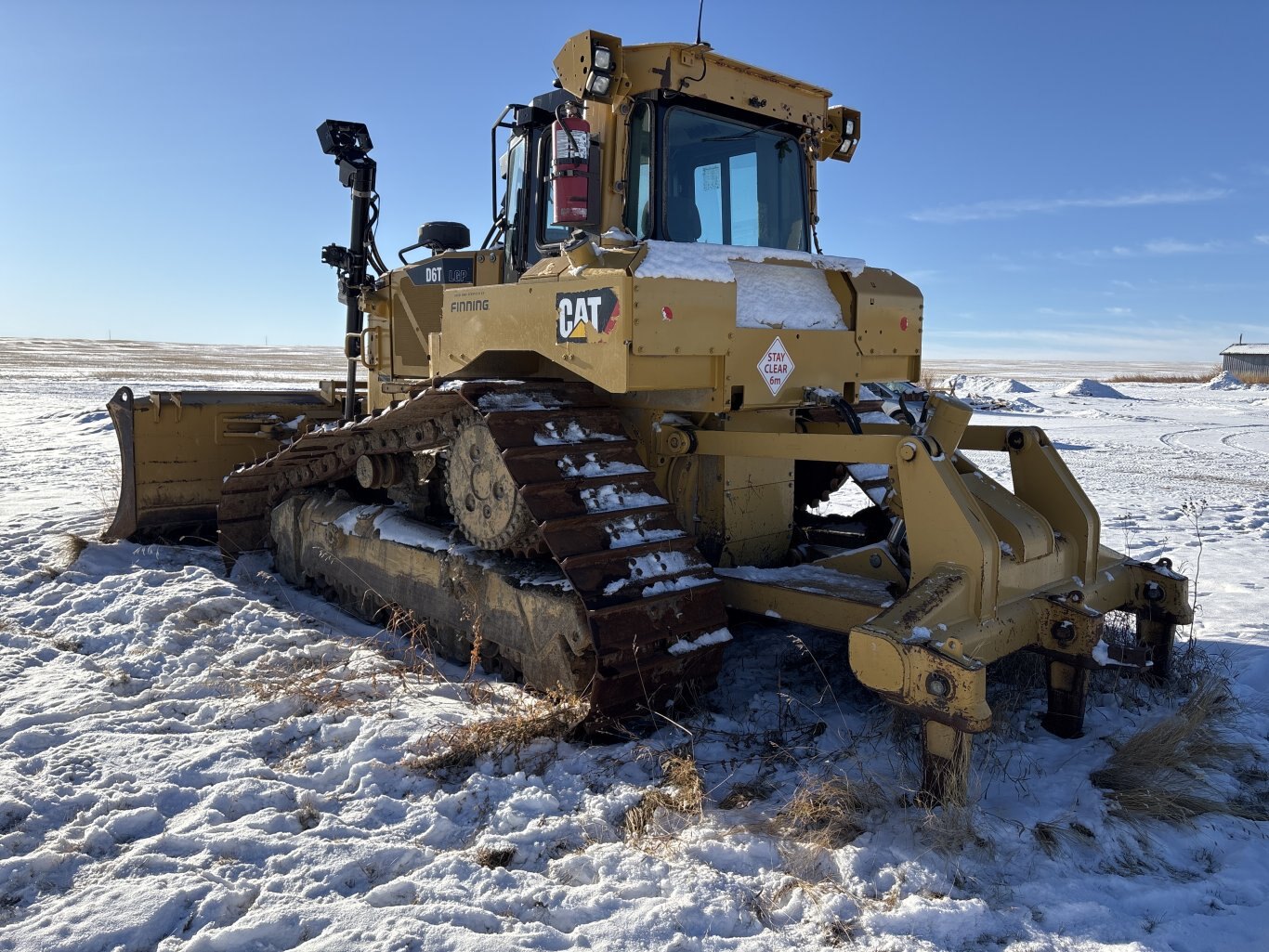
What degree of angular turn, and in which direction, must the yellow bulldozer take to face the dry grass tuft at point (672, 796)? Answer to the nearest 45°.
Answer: approximately 135° to its left

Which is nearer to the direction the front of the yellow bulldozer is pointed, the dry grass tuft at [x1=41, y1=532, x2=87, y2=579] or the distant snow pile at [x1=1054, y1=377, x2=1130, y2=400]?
the dry grass tuft

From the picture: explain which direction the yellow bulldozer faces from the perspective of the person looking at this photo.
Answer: facing away from the viewer and to the left of the viewer

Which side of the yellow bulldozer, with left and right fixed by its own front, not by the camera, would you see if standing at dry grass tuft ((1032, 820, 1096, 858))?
back

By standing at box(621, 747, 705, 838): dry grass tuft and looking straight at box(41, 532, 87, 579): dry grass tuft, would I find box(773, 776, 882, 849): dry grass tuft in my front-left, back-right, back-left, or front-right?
back-right

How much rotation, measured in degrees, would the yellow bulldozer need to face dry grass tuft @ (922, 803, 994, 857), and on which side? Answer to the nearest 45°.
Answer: approximately 180°

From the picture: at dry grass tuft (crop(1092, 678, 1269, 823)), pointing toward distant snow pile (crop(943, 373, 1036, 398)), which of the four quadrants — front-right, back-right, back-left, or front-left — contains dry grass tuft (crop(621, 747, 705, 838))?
back-left
